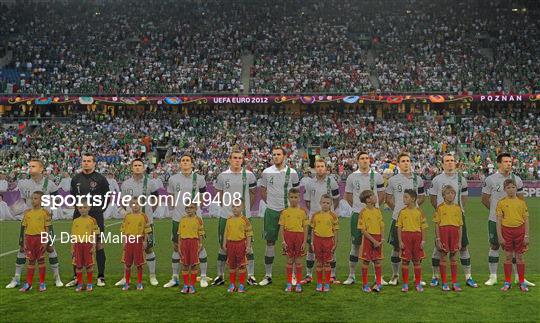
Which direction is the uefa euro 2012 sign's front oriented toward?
toward the camera
